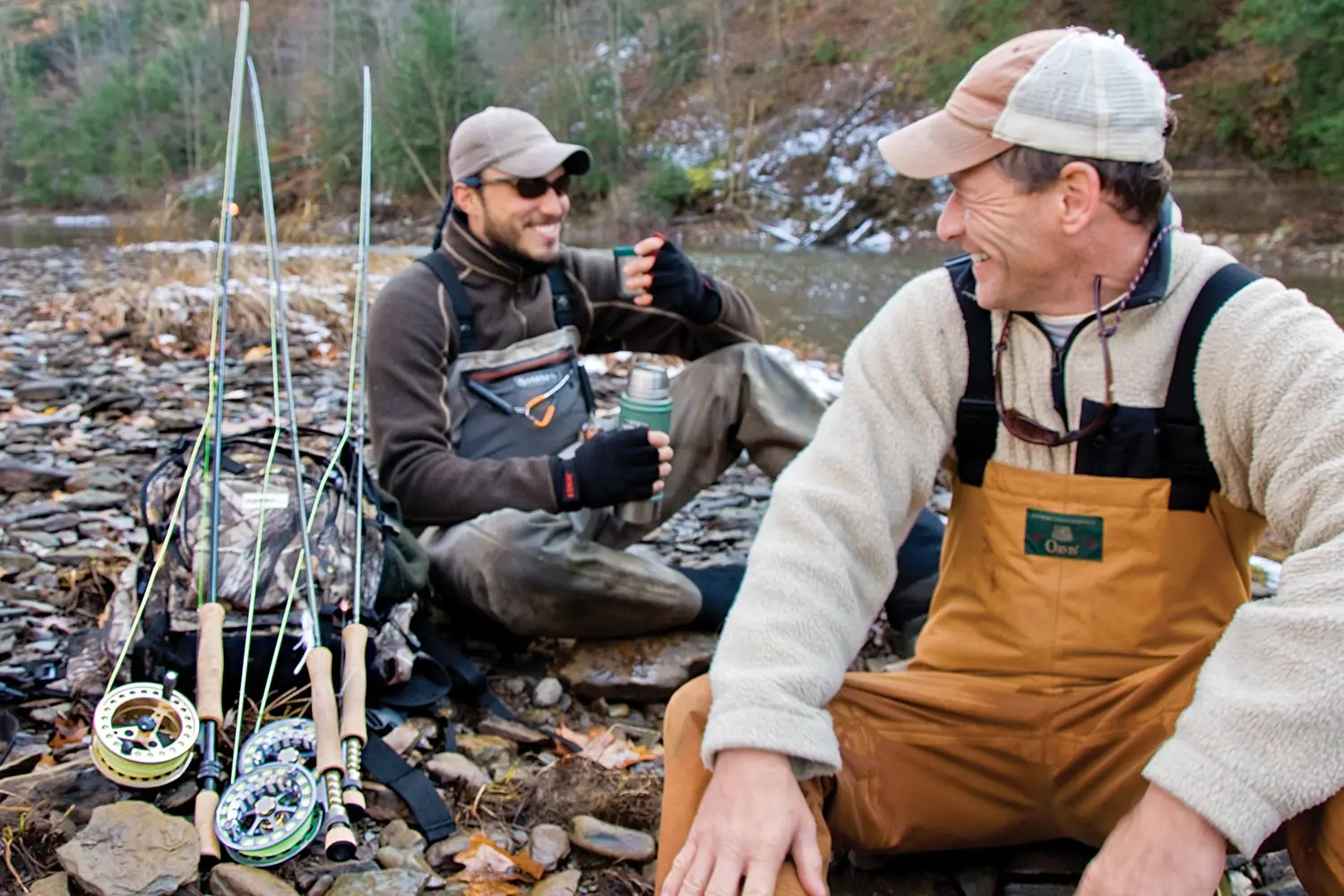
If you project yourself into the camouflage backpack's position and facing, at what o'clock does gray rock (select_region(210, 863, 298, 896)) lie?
The gray rock is roughly at 12 o'clock from the camouflage backpack.

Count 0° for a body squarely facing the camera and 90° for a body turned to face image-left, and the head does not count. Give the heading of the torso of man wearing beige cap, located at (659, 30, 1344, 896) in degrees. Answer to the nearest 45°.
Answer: approximately 0°

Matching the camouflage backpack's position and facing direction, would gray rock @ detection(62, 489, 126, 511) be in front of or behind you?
behind

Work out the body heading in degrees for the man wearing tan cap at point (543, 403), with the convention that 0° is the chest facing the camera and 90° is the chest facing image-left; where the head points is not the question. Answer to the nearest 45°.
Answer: approximately 315°

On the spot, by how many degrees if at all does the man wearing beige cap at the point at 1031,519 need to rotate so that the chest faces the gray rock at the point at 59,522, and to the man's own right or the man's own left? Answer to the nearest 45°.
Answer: approximately 90° to the man's own right

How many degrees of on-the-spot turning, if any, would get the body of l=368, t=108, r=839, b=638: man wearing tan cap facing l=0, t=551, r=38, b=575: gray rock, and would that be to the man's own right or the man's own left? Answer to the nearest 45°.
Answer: approximately 135° to the man's own right

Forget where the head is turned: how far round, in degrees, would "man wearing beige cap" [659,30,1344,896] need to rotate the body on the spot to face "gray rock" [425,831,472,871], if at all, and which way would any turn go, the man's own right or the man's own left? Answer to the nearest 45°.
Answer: approximately 90° to the man's own right

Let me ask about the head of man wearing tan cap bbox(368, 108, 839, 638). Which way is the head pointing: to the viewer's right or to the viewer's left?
to the viewer's right

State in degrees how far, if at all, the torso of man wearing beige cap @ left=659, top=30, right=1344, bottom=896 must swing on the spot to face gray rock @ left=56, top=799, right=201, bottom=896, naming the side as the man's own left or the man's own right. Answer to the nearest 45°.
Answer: approximately 90° to the man's own right
